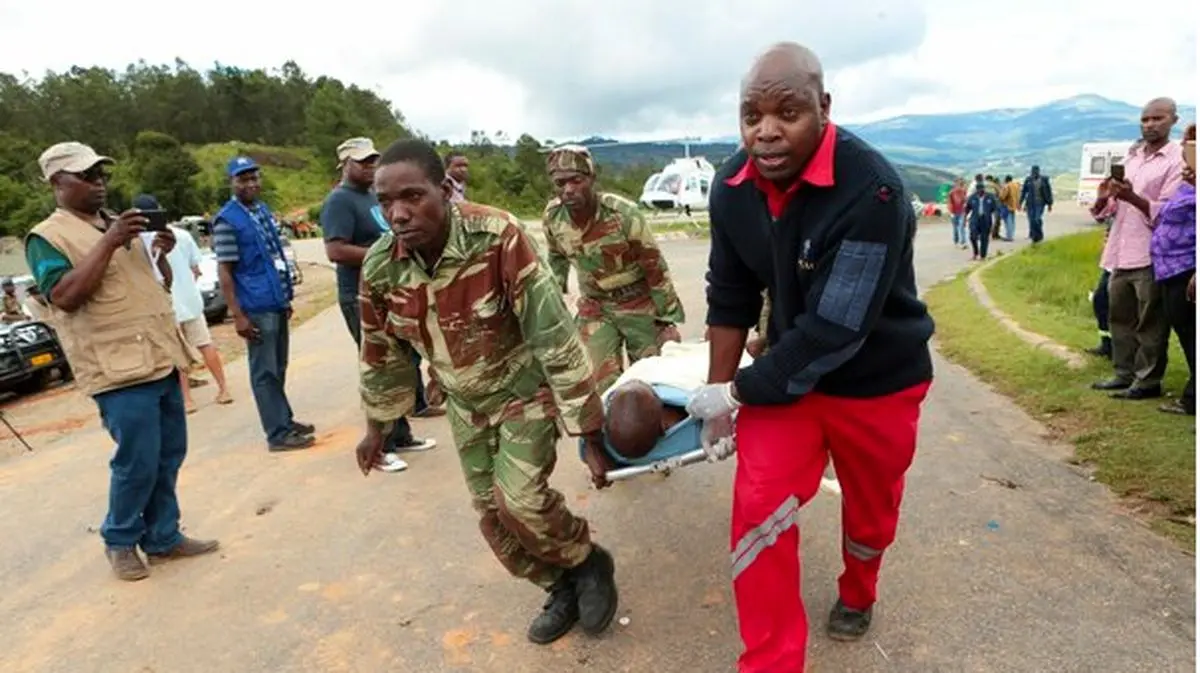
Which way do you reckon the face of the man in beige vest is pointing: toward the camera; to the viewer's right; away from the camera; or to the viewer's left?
to the viewer's right

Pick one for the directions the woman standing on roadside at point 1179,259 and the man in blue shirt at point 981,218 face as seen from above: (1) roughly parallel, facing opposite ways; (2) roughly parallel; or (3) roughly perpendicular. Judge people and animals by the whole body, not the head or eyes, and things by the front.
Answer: roughly perpendicular

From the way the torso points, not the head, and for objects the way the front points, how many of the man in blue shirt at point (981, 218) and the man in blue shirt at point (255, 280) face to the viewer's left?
0

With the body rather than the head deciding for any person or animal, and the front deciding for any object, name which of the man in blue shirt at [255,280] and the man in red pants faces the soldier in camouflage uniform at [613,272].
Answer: the man in blue shirt

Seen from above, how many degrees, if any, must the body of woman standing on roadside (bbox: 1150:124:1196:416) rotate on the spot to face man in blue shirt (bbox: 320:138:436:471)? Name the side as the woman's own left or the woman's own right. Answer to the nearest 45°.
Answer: approximately 45° to the woman's own left

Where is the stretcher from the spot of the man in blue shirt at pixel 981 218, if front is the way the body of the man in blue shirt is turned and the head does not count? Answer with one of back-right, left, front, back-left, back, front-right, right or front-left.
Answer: front

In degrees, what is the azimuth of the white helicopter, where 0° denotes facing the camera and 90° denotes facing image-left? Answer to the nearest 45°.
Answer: approximately 45°

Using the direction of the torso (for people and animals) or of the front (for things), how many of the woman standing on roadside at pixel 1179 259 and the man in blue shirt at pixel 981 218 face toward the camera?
1

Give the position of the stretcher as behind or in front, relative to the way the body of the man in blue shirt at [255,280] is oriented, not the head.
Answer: in front

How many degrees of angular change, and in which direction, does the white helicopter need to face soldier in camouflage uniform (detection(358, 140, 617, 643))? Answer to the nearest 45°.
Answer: approximately 45° to its left

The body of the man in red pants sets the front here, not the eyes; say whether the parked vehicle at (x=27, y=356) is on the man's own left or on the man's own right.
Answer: on the man's own right

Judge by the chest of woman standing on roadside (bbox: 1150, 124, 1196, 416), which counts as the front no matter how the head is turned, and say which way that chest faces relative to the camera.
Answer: to the viewer's left

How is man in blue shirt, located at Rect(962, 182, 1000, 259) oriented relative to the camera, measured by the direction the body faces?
toward the camera

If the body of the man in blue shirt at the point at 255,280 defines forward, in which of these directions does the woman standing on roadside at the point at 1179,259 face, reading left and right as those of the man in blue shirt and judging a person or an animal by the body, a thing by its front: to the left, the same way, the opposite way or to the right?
the opposite way
